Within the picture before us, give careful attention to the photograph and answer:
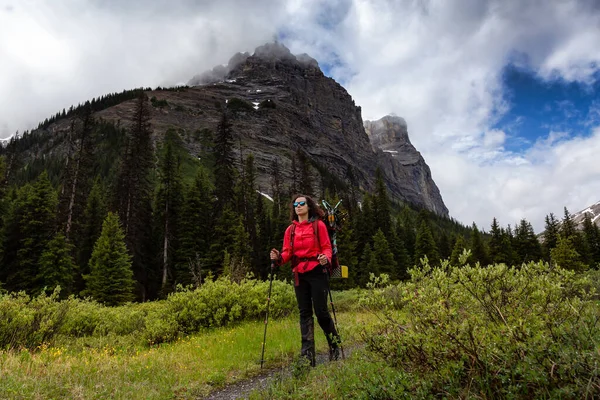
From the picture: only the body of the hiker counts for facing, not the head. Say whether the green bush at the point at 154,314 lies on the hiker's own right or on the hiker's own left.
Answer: on the hiker's own right

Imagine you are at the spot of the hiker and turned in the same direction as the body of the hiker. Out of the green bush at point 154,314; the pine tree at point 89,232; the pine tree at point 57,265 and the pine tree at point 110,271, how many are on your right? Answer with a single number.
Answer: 4

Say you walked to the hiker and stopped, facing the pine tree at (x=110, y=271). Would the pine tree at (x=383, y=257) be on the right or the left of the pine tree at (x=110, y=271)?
right

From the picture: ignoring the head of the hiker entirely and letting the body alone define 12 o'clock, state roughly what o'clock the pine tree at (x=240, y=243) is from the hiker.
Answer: The pine tree is roughly at 4 o'clock from the hiker.

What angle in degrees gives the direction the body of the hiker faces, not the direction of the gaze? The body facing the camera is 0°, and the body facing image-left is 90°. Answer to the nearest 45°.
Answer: approximately 45°

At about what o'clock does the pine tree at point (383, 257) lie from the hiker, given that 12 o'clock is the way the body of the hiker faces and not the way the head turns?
The pine tree is roughly at 5 o'clock from the hiker.

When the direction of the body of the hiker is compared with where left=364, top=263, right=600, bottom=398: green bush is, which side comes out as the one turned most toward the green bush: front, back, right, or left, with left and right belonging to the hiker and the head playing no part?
left

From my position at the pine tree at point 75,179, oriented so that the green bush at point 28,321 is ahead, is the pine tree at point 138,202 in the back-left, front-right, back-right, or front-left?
front-left

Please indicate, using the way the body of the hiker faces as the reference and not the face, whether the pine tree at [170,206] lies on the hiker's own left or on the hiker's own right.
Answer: on the hiker's own right

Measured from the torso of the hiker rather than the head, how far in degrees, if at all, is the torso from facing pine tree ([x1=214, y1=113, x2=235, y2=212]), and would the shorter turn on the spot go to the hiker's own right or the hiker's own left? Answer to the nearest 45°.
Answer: approximately 135° to the hiker's own right

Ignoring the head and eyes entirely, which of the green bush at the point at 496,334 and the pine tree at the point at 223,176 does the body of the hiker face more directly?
the green bush

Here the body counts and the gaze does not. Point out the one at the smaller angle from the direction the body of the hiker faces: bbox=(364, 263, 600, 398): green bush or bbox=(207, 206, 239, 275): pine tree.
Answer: the green bush

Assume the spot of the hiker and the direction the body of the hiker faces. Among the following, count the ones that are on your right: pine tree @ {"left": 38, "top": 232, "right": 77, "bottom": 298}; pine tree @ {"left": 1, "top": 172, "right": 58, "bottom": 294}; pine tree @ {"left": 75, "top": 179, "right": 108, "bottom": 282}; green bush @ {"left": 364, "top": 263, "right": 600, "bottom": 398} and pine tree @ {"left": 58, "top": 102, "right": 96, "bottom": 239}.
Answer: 4

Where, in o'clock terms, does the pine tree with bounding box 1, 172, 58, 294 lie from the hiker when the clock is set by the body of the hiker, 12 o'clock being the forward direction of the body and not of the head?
The pine tree is roughly at 3 o'clock from the hiker.

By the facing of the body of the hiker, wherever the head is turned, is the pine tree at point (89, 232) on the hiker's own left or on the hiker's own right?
on the hiker's own right
